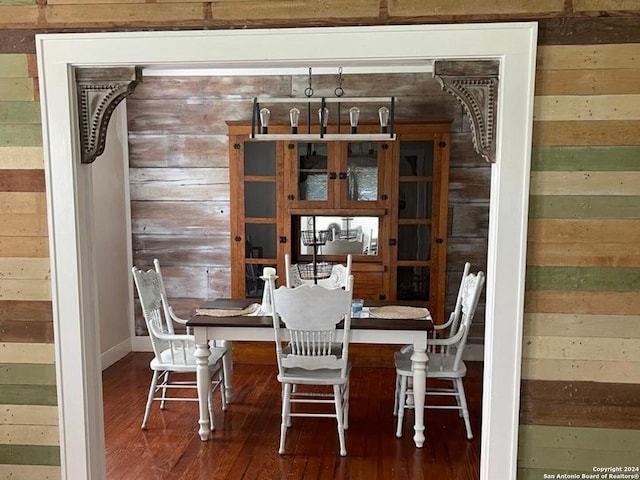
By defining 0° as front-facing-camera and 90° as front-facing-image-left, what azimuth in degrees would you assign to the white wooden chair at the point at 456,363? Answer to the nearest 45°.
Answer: approximately 90°

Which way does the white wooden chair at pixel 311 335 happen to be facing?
away from the camera

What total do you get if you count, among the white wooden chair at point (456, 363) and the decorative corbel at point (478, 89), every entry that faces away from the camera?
0

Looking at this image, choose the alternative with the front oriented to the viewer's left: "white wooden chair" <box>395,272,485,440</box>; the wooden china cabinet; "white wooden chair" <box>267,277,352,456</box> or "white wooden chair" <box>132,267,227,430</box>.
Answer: "white wooden chair" <box>395,272,485,440</box>

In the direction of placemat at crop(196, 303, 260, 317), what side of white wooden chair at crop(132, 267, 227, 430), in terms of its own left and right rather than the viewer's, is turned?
front

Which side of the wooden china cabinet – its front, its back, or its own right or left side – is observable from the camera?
front

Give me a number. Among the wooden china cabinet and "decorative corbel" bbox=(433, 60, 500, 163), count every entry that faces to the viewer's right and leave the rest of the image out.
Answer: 0

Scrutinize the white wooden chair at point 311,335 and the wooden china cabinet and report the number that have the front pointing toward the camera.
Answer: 1

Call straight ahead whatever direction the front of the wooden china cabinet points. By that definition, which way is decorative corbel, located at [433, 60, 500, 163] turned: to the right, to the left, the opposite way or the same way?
to the right

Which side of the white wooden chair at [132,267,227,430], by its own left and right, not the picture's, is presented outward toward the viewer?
right

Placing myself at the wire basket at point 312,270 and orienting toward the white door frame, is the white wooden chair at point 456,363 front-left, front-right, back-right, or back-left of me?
front-left

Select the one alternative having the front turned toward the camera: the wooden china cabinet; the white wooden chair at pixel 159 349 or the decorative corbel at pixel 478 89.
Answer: the wooden china cabinet

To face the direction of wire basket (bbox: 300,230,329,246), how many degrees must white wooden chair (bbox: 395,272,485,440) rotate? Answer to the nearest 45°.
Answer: approximately 45° to its right
